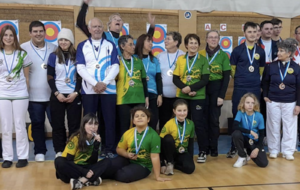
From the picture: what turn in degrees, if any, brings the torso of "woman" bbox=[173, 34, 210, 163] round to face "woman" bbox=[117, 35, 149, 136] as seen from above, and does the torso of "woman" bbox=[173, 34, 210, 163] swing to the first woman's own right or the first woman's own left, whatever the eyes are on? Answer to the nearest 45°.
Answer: approximately 90° to the first woman's own right

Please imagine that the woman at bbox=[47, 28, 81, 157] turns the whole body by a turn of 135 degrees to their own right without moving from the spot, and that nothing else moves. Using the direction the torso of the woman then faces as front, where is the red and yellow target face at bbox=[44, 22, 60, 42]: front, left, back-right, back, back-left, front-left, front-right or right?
front-right

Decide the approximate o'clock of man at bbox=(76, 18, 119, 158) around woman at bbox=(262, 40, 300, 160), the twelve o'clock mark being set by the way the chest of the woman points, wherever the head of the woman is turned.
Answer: The man is roughly at 2 o'clock from the woman.

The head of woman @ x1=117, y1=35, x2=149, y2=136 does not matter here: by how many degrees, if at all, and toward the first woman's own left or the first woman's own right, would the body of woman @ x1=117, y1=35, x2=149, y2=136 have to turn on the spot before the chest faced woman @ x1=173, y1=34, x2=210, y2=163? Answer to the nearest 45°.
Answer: approximately 90° to the first woman's own left

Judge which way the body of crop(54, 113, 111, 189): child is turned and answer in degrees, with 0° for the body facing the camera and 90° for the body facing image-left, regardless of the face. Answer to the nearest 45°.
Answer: approximately 315°

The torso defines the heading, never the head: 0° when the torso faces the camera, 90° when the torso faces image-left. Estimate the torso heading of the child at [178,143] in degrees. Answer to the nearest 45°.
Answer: approximately 0°

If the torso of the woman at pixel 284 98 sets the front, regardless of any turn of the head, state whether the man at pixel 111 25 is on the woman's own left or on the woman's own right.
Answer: on the woman's own right

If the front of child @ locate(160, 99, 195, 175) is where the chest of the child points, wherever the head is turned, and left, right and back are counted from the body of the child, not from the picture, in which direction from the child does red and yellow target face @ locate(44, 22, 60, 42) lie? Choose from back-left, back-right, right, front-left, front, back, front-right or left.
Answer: back-right
